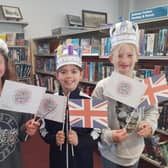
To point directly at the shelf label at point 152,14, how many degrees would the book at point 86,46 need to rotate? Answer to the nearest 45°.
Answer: approximately 45° to its left

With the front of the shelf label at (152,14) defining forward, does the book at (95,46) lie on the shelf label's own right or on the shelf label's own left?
on the shelf label's own right

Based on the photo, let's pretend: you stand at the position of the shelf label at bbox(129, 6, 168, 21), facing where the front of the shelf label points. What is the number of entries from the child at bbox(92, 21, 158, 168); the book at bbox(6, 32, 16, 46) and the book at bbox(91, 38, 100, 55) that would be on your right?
2

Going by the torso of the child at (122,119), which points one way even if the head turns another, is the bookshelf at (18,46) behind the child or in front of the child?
behind

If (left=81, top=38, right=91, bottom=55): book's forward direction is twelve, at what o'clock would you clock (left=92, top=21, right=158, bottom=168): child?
The child is roughly at 12 o'clock from the book.

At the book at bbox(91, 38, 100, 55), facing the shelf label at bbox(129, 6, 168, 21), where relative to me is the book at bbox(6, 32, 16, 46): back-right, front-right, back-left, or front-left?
back-right

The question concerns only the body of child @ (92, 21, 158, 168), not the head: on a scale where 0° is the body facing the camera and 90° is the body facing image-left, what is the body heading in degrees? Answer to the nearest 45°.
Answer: approximately 0°

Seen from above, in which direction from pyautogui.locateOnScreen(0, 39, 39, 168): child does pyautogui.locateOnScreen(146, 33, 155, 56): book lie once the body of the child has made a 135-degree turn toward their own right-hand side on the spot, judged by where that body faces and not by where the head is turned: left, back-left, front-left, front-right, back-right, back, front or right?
right
